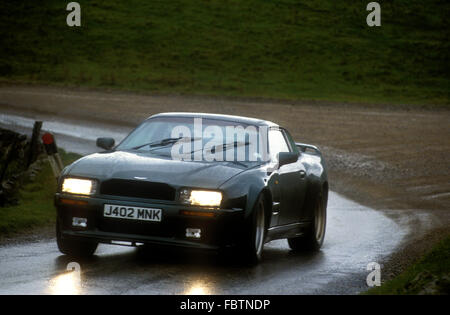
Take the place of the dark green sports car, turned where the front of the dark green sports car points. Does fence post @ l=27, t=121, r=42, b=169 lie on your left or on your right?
on your right

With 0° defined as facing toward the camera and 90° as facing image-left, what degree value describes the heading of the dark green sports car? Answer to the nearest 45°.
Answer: approximately 45°

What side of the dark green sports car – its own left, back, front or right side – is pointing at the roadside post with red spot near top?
right
